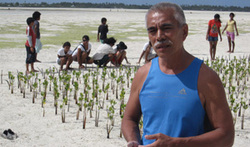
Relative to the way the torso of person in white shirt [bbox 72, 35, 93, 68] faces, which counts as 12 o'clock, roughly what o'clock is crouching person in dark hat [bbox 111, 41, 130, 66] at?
The crouching person in dark hat is roughly at 10 o'clock from the person in white shirt.

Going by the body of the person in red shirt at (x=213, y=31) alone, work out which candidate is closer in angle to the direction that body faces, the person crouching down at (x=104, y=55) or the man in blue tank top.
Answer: the man in blue tank top

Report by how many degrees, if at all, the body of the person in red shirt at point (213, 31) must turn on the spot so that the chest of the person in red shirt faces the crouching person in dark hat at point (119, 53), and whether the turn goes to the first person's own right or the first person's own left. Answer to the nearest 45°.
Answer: approximately 45° to the first person's own right

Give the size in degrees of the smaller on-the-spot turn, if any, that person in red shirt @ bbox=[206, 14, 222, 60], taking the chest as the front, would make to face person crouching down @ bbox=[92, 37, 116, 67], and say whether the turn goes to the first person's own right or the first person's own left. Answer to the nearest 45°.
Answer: approximately 45° to the first person's own right

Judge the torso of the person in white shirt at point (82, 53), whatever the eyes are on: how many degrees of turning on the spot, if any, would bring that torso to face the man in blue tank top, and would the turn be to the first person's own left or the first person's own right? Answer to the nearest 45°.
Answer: approximately 45° to the first person's own right
